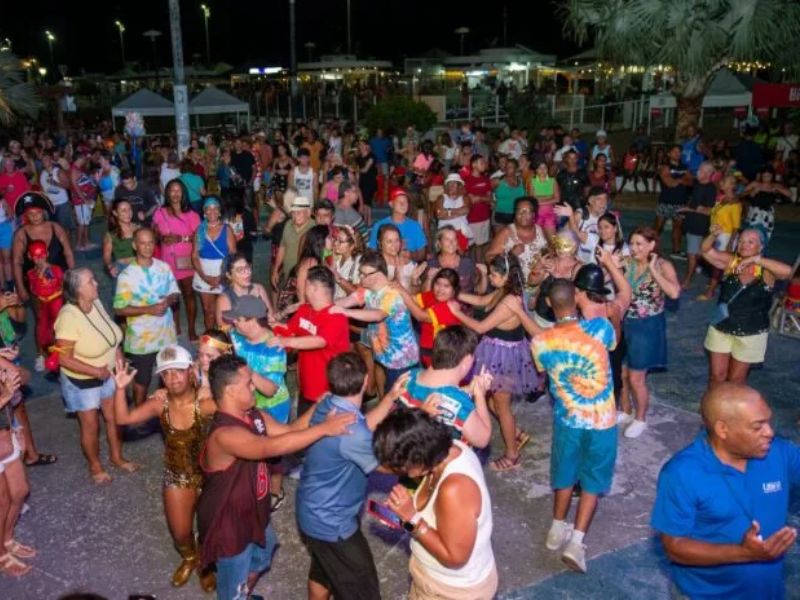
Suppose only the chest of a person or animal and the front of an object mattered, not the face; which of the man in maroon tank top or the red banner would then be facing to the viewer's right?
the man in maroon tank top

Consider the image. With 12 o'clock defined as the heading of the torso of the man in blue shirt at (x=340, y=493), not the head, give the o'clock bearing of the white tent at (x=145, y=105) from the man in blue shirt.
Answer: The white tent is roughly at 10 o'clock from the man in blue shirt.

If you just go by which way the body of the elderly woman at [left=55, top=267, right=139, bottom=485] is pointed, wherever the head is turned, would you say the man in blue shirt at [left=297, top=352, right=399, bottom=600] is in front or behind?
in front

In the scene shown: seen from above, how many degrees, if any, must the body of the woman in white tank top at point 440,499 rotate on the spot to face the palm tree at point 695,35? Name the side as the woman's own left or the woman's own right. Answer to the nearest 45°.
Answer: approximately 90° to the woman's own right

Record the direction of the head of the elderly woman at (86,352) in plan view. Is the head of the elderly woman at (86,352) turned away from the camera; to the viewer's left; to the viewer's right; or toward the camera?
to the viewer's right

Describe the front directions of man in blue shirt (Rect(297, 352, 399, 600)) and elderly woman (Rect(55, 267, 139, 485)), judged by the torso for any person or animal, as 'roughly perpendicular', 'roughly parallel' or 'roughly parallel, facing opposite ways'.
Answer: roughly perpendicular

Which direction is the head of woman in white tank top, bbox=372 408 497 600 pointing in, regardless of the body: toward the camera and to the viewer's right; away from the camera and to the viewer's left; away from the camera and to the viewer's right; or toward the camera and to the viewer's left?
toward the camera and to the viewer's left

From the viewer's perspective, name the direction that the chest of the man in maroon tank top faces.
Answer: to the viewer's right

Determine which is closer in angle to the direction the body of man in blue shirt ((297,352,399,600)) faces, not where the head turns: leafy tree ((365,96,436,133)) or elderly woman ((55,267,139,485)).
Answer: the leafy tree

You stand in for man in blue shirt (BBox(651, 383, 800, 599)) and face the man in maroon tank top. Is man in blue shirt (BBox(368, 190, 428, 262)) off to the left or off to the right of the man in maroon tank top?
right

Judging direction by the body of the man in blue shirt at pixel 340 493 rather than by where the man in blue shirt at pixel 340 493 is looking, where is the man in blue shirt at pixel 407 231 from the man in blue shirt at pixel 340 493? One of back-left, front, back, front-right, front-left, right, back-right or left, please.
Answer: front-left
